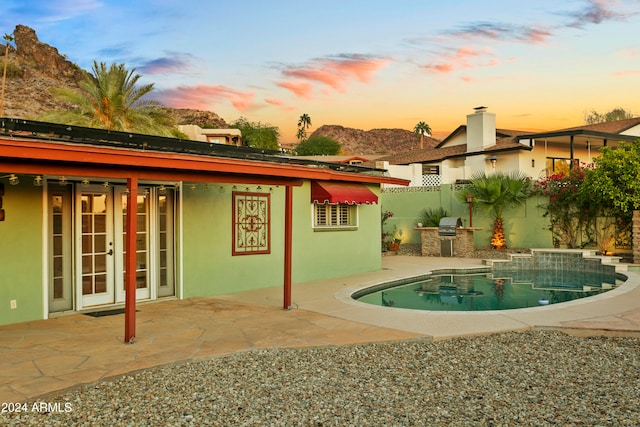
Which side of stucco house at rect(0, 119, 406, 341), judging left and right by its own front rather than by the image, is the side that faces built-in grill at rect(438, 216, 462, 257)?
left

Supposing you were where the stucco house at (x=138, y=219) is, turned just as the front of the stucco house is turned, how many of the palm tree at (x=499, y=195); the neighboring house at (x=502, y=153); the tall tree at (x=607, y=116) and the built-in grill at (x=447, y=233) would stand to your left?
4

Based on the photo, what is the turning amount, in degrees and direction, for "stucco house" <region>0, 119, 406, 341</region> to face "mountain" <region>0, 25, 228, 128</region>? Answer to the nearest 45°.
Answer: approximately 135° to its left

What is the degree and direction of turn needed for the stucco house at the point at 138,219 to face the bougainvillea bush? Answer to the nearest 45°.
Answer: approximately 90° to its left

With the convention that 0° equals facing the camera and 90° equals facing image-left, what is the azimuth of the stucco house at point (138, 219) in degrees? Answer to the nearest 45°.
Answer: approximately 315°

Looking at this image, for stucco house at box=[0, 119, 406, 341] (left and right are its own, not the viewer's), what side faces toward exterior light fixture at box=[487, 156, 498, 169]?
left

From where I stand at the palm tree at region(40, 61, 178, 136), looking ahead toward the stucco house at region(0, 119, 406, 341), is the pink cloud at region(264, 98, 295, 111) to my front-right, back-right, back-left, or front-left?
back-left

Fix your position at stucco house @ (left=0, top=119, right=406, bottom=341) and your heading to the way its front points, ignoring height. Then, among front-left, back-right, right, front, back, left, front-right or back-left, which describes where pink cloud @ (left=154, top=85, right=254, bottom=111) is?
back-left

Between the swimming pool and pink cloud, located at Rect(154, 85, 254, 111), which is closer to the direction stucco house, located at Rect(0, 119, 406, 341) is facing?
the swimming pool

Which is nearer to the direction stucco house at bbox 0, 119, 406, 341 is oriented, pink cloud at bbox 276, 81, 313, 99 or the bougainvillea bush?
the bougainvillea bush

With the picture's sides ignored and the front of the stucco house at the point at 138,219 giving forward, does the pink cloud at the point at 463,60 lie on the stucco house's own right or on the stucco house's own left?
on the stucco house's own left
